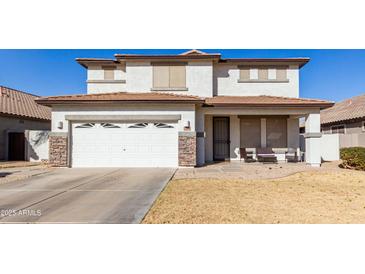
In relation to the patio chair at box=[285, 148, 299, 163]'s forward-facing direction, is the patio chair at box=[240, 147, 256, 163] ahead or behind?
ahead

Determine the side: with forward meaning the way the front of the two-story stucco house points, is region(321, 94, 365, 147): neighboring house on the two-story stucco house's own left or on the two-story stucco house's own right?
on the two-story stucco house's own left

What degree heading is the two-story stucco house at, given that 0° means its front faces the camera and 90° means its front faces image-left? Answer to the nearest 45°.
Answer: approximately 0°

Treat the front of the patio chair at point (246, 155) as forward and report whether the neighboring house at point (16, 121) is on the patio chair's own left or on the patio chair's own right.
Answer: on the patio chair's own right

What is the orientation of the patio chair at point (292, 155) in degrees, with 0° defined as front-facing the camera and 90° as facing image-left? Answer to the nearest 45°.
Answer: approximately 45°

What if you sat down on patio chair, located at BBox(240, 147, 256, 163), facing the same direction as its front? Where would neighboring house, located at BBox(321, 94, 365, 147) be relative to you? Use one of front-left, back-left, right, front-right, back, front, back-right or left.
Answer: left

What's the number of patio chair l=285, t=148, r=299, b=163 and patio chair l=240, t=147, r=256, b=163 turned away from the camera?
0

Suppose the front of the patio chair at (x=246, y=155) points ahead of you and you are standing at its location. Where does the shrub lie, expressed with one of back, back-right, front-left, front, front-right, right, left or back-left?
front-left

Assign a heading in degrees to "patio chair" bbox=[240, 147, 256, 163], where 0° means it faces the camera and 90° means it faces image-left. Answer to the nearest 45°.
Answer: approximately 315°
